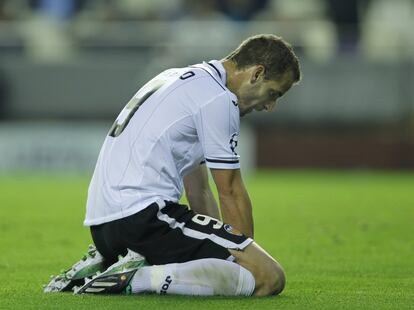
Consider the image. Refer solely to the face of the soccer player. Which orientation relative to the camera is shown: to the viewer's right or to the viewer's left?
to the viewer's right

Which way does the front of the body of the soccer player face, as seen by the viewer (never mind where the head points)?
to the viewer's right
